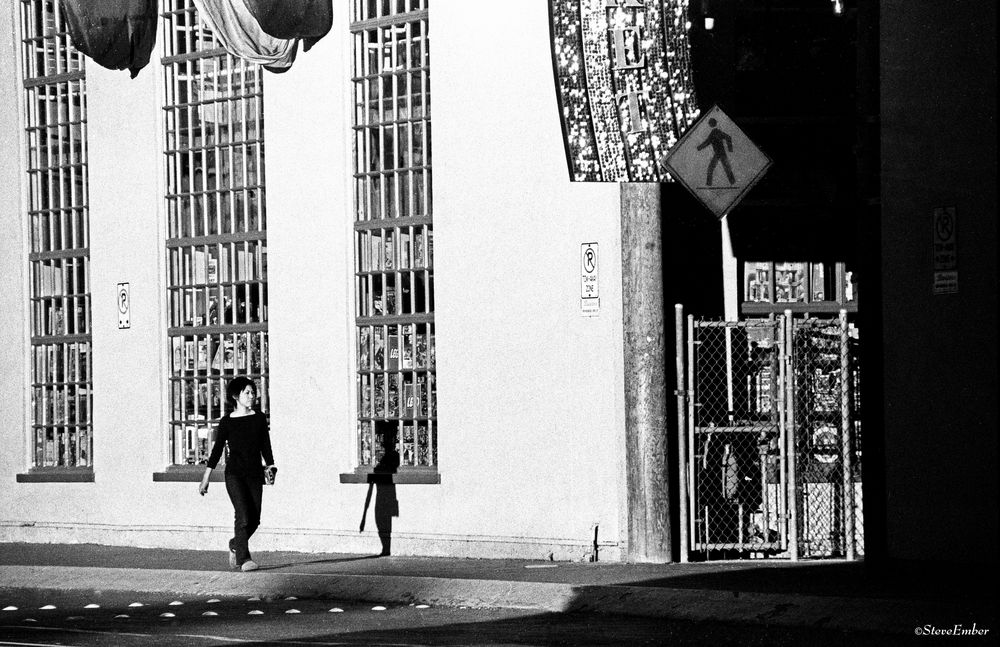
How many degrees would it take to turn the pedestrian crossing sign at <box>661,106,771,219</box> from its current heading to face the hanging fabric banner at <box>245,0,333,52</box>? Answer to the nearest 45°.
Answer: approximately 135° to its right

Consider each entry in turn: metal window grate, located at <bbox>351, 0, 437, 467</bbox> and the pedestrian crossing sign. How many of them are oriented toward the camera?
2

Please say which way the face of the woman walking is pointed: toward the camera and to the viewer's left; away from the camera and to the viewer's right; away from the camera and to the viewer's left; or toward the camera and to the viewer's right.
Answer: toward the camera and to the viewer's right

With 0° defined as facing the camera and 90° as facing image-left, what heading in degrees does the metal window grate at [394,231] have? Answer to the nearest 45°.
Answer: approximately 0°
